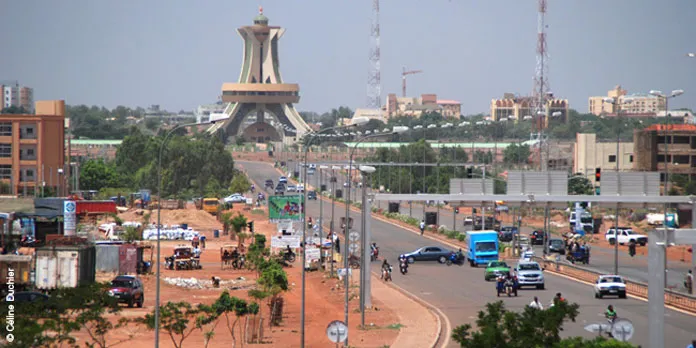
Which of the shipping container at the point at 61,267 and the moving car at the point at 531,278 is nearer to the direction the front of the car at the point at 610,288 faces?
the shipping container

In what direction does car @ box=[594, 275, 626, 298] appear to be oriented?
toward the camera

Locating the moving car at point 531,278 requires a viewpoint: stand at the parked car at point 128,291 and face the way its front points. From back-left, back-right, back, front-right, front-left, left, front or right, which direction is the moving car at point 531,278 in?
back-left

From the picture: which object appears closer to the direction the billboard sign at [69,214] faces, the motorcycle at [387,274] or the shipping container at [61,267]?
the shipping container

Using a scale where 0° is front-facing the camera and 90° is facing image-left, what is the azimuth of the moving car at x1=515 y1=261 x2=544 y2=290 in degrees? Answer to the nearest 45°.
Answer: approximately 0°

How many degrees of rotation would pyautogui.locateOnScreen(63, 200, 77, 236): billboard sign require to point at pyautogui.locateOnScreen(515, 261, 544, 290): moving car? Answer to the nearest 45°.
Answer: approximately 45° to its left

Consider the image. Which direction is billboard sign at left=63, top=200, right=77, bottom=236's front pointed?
toward the camera

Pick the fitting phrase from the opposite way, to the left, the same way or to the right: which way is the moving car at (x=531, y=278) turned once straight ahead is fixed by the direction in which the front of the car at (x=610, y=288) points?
the same way

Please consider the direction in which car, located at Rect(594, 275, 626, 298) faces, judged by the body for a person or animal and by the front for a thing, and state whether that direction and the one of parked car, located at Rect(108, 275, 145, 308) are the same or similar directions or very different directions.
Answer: same or similar directions

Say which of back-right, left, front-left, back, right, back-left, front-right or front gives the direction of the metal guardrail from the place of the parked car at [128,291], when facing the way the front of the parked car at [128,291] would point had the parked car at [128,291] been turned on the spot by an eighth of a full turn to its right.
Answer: back

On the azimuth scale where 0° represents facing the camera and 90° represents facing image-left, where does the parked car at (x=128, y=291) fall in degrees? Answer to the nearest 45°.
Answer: approximately 45°

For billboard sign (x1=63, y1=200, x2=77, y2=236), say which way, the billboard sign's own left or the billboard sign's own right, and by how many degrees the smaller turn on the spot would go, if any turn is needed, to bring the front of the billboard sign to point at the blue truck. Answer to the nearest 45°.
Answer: approximately 90° to the billboard sign's own left

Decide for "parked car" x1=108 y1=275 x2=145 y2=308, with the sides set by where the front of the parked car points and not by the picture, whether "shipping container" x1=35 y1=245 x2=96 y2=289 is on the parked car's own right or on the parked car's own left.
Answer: on the parked car's own right
